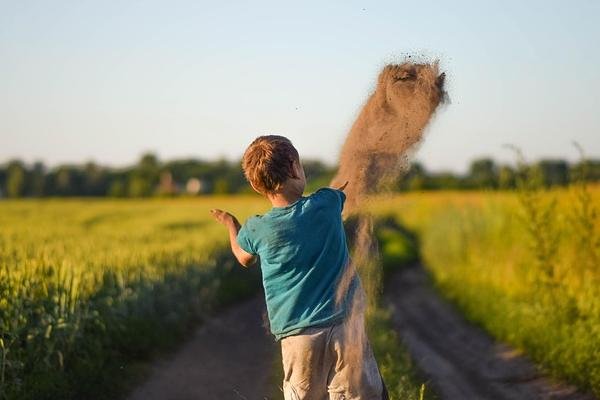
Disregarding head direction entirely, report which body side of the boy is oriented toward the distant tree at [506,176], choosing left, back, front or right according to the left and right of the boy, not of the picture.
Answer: front

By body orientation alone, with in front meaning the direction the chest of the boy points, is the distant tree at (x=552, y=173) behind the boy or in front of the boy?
in front

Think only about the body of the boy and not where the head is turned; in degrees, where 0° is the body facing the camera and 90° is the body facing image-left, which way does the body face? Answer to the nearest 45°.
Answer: approximately 180°

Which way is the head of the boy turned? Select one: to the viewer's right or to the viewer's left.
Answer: to the viewer's right
